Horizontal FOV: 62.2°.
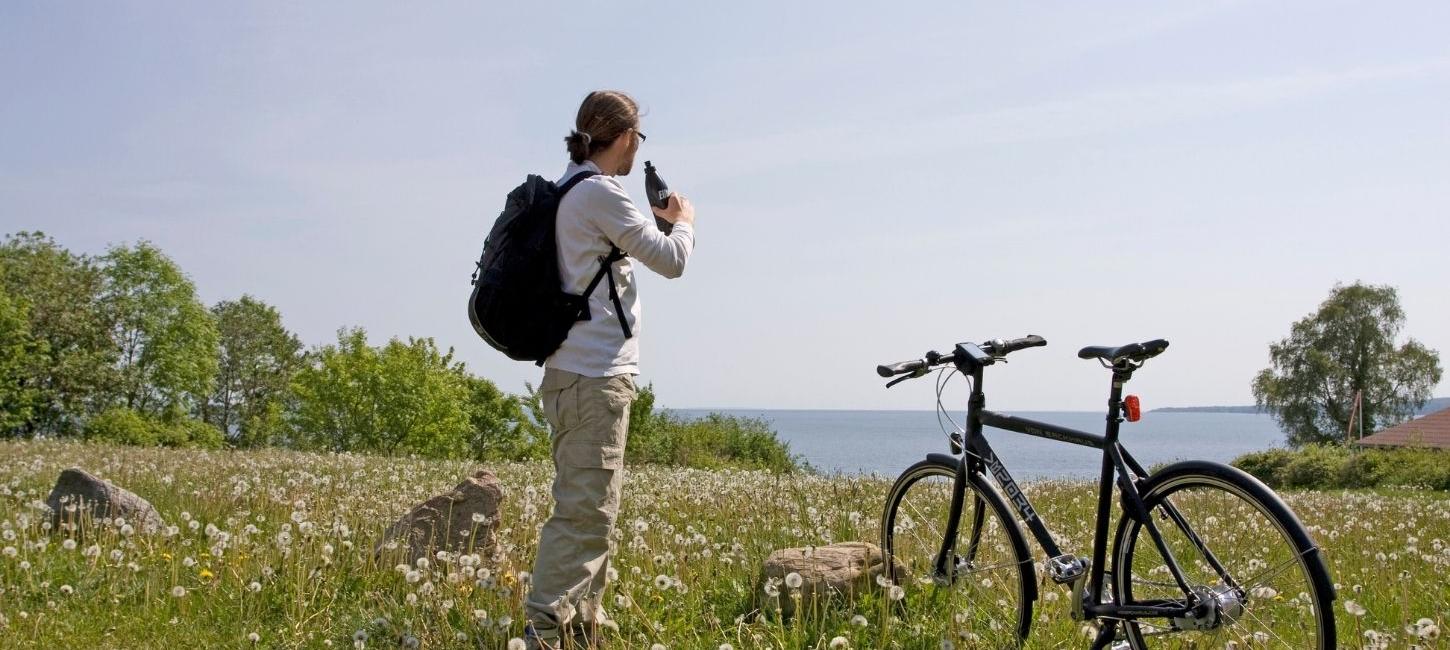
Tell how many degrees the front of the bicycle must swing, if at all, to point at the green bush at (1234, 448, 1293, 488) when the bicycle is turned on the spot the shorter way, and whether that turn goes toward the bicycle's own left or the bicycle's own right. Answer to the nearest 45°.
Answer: approximately 45° to the bicycle's own right

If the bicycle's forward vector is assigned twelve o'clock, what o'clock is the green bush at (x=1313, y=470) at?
The green bush is roughly at 2 o'clock from the bicycle.

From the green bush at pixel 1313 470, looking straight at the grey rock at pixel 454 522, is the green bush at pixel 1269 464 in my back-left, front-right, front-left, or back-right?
back-right

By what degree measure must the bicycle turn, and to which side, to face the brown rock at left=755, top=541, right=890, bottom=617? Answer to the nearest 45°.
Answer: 0° — it already faces it

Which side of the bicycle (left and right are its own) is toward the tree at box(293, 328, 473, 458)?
front

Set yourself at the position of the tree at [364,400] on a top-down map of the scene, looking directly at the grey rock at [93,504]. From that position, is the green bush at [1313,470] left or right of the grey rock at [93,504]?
left

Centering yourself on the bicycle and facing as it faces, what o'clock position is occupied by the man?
The man is roughly at 10 o'clock from the bicycle.

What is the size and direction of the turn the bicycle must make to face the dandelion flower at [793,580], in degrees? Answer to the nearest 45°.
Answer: approximately 45° to its left

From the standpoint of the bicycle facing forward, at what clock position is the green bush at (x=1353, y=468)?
The green bush is roughly at 2 o'clock from the bicycle.

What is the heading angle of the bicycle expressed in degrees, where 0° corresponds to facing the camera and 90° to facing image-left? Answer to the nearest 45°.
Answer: approximately 135°
